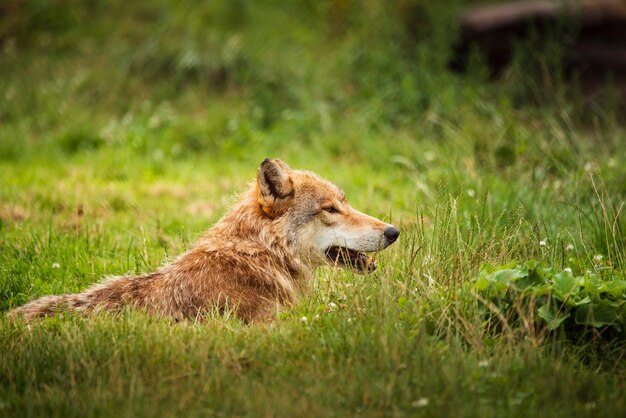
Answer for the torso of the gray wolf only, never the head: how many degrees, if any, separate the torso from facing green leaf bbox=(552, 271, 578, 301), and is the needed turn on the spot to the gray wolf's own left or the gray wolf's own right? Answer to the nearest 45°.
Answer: approximately 45° to the gray wolf's own right

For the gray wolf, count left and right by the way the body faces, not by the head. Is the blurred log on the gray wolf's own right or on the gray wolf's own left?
on the gray wolf's own left

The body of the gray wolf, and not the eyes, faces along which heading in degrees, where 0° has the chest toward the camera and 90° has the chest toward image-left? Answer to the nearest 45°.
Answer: approximately 270°
